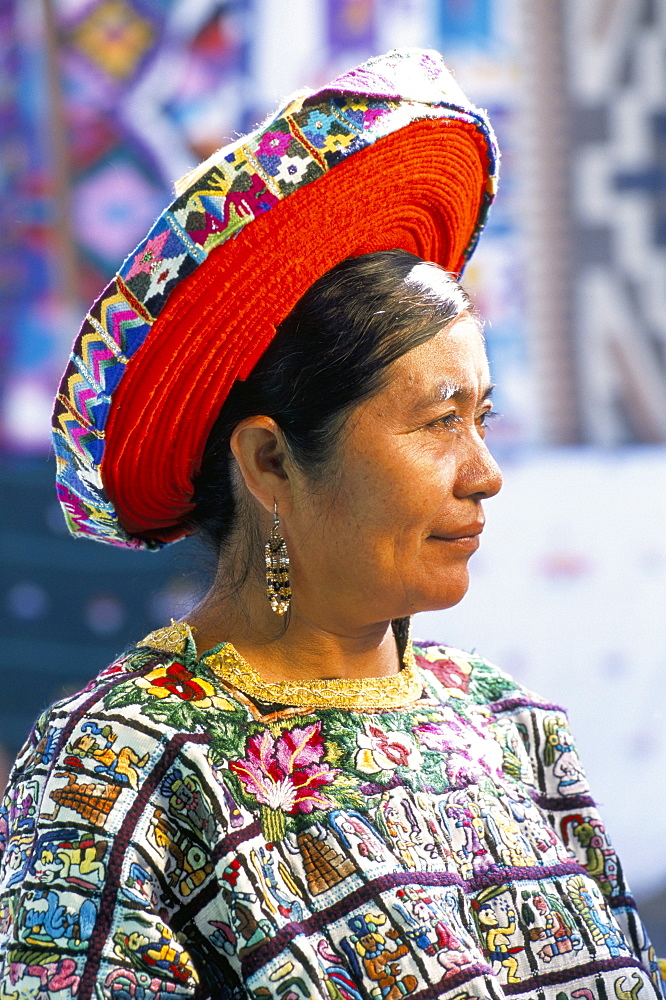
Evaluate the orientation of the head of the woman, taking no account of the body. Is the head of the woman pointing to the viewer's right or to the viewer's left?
to the viewer's right

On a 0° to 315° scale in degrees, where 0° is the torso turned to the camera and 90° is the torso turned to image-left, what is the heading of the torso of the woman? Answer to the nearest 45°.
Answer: approximately 315°
